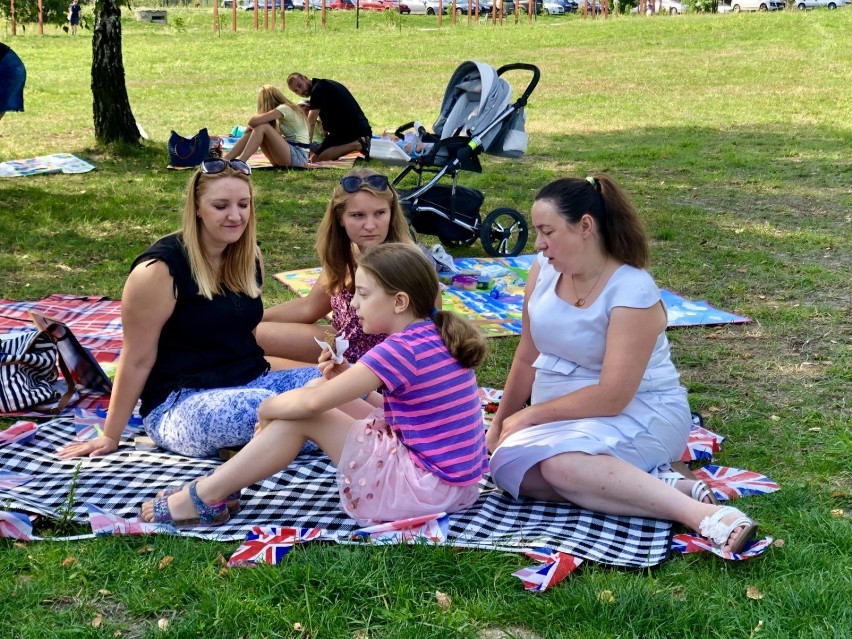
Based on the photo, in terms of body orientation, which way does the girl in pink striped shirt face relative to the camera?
to the viewer's left

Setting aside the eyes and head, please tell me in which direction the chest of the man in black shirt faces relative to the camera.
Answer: to the viewer's left

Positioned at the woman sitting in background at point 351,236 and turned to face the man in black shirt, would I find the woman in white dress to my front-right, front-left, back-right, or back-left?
back-right

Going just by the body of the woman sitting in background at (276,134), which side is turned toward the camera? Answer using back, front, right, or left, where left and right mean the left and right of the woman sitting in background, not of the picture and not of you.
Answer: left

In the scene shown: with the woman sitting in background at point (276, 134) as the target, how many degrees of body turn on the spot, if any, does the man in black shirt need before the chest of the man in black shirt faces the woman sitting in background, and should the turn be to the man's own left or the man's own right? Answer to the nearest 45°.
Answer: approximately 45° to the man's own left

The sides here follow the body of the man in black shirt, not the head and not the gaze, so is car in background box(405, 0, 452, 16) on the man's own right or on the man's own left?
on the man's own right

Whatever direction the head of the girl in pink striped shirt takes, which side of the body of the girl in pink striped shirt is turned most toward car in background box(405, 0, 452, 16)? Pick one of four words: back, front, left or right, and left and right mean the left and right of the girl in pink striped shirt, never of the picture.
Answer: right

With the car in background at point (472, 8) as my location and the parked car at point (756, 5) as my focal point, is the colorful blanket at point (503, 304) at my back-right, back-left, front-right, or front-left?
back-right

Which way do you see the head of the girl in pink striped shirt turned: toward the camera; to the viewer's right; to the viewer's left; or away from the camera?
to the viewer's left

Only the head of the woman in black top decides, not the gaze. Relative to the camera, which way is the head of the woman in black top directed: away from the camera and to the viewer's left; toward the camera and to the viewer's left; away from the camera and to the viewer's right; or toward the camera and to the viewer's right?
toward the camera and to the viewer's right

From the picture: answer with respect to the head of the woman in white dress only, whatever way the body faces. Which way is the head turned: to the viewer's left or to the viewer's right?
to the viewer's left

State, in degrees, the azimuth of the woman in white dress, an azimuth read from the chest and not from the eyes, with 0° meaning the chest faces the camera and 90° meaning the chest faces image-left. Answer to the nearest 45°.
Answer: approximately 45°
